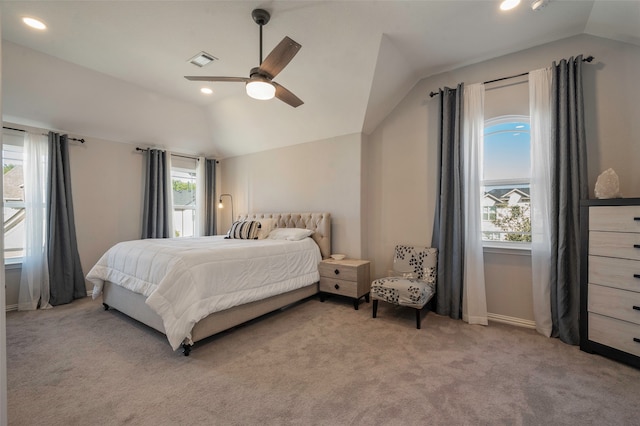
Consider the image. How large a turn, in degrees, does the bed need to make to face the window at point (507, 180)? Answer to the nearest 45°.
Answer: approximately 135° to its left

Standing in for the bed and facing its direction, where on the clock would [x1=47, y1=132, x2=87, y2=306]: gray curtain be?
The gray curtain is roughly at 3 o'clock from the bed.

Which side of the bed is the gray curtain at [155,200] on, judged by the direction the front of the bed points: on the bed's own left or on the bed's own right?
on the bed's own right

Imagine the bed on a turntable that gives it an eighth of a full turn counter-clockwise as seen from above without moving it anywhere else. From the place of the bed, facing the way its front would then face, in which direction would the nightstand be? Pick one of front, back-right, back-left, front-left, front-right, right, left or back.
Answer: left

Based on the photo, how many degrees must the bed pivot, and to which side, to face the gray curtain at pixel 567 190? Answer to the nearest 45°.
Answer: approximately 90° to its left

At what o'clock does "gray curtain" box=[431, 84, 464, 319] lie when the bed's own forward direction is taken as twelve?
The gray curtain is roughly at 8 o'clock from the bed.

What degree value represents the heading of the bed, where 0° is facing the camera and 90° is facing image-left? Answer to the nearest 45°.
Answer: approximately 45°

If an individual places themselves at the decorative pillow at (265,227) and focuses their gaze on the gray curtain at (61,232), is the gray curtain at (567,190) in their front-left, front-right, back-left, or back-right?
back-left

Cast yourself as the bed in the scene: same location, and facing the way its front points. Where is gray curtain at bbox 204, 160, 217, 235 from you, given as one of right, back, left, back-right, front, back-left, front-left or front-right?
back-right

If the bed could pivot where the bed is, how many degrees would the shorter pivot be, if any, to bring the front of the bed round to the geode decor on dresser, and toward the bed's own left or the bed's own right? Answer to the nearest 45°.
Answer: approximately 90° to the bed's own left
